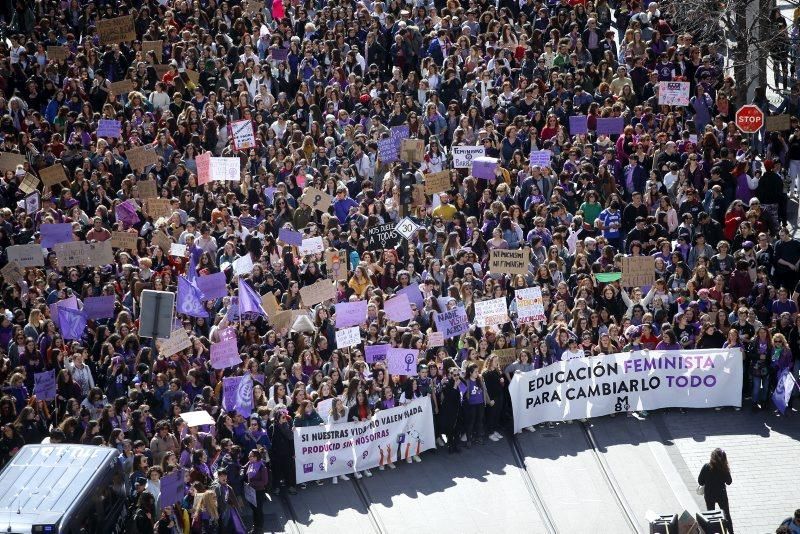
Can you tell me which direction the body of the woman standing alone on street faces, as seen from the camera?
away from the camera
